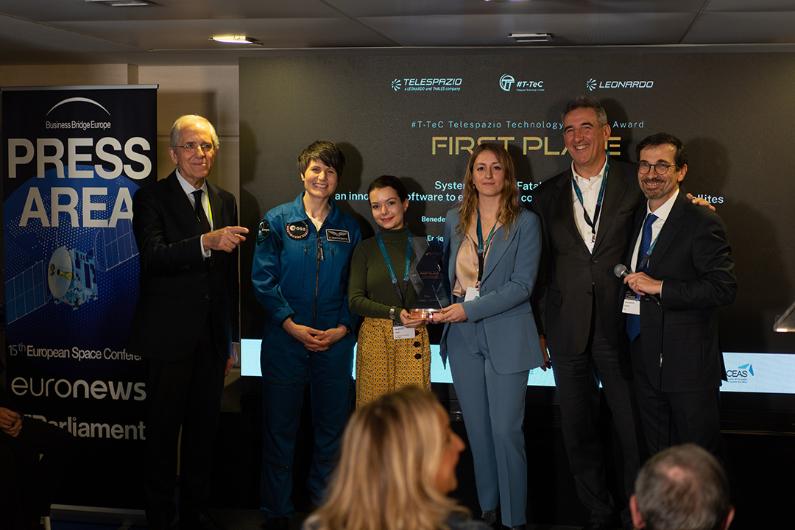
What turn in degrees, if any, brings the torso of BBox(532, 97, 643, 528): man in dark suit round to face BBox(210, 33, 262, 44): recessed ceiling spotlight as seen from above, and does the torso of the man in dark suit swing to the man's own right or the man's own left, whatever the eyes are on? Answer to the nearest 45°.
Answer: approximately 90° to the man's own right

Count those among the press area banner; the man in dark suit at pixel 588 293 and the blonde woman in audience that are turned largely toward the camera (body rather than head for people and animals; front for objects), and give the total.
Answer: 2

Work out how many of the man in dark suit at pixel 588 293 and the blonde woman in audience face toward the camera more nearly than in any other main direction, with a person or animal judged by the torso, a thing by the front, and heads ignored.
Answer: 1

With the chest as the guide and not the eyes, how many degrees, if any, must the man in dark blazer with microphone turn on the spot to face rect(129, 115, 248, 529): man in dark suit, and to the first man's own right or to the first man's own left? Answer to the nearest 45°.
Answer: approximately 45° to the first man's own right
